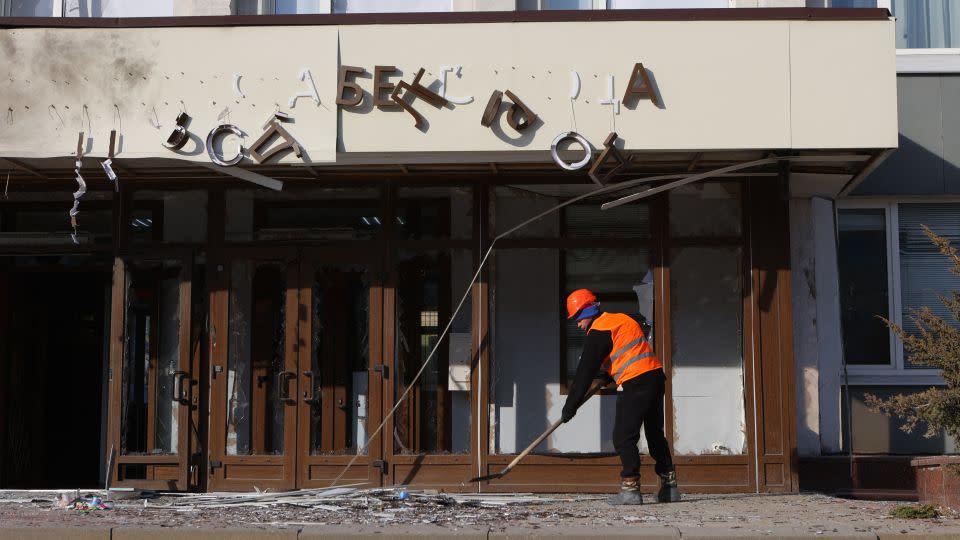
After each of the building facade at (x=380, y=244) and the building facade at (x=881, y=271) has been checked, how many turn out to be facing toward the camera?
2

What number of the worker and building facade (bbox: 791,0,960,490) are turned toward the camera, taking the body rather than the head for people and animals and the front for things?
1

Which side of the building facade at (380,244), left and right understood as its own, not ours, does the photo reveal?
front

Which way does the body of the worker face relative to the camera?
to the viewer's left

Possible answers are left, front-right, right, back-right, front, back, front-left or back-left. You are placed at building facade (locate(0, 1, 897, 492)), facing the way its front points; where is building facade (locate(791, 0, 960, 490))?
left

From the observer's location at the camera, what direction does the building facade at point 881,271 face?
facing the viewer

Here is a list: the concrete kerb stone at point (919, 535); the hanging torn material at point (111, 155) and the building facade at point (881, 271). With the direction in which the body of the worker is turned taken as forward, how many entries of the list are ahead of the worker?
1

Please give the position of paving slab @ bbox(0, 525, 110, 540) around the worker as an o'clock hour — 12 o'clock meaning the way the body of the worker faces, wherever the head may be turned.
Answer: The paving slab is roughly at 11 o'clock from the worker.

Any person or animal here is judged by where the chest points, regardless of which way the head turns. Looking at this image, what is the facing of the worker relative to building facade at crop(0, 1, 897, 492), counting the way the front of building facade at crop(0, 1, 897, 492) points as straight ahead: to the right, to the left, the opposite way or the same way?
to the right

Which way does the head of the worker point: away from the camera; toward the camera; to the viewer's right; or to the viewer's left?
to the viewer's left

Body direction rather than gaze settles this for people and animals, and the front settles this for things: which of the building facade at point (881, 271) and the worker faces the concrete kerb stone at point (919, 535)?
the building facade

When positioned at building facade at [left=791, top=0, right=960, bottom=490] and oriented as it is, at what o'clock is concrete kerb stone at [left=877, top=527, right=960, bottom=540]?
The concrete kerb stone is roughly at 12 o'clock from the building facade.

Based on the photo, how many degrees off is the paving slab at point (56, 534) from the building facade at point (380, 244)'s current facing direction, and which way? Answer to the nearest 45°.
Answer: approximately 45° to its right

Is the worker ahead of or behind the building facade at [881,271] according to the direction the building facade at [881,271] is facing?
ahead
